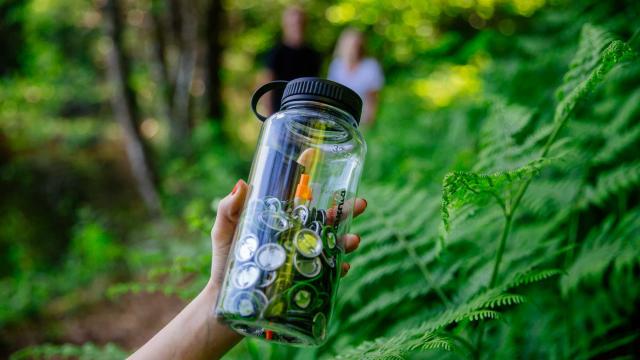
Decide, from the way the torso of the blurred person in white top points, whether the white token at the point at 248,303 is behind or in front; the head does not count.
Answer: in front

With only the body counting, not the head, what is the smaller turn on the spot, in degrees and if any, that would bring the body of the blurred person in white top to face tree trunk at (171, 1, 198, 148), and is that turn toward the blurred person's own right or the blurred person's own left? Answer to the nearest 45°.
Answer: approximately 90° to the blurred person's own right

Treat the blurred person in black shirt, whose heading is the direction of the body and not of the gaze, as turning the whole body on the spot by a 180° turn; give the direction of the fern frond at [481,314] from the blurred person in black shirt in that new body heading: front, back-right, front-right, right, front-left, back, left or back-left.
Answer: back

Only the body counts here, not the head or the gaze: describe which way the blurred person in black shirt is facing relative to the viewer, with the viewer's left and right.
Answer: facing the viewer

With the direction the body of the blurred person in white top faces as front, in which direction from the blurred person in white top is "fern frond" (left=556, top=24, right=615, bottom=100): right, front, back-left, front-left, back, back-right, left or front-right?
front-left

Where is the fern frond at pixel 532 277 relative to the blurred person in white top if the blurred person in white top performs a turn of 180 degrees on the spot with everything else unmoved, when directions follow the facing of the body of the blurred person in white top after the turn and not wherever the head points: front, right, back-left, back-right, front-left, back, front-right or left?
back-right

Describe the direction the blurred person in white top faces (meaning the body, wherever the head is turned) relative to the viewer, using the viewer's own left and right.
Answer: facing the viewer and to the left of the viewer

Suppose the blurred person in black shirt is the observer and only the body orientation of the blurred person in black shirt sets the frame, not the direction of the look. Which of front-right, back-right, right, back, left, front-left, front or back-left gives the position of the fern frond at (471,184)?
front

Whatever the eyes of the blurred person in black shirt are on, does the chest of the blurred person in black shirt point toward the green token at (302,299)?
yes

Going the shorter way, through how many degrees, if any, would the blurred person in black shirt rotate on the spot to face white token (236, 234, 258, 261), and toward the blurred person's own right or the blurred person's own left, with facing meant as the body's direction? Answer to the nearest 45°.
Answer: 0° — they already face it

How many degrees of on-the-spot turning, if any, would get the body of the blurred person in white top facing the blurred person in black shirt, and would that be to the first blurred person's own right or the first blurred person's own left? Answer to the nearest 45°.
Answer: approximately 45° to the first blurred person's own right

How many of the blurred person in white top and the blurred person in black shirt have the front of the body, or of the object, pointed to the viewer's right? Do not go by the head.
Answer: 0

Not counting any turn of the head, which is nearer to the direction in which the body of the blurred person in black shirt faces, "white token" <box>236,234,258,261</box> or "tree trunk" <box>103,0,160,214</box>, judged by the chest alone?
the white token

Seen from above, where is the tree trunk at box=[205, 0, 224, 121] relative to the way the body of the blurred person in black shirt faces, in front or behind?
behind

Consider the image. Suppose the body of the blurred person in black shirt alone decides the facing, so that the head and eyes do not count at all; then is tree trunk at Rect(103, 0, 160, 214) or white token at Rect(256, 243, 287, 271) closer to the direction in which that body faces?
the white token

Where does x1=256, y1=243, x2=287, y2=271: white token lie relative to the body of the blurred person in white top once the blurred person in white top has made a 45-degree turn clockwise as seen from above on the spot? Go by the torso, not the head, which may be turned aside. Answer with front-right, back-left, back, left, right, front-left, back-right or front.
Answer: left

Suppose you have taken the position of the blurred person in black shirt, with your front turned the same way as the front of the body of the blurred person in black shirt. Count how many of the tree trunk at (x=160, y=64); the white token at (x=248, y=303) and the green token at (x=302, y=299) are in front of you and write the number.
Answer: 2

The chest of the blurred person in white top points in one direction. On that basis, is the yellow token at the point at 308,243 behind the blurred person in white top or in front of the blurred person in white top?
in front
